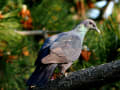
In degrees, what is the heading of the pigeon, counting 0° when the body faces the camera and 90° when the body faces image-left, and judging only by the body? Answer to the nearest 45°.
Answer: approximately 270°
